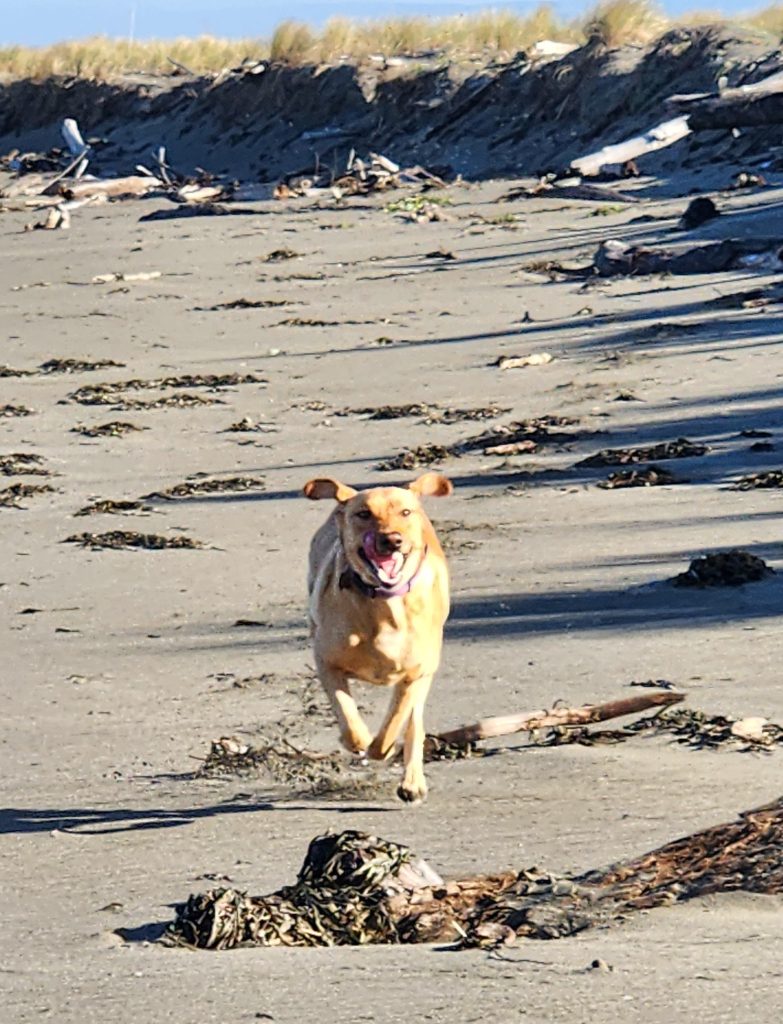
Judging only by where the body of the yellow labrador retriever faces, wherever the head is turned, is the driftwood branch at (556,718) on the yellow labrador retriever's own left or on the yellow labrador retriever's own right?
on the yellow labrador retriever's own left

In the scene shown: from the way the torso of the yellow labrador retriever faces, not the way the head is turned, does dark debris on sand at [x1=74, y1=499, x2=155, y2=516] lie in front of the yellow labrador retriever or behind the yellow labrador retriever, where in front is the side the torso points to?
behind

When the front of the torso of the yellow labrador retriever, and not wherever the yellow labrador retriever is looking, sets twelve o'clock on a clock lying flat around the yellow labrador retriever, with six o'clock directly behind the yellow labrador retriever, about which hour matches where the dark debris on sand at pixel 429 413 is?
The dark debris on sand is roughly at 6 o'clock from the yellow labrador retriever.

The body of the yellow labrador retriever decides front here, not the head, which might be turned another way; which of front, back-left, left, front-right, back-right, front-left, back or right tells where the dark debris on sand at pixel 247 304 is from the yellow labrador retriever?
back

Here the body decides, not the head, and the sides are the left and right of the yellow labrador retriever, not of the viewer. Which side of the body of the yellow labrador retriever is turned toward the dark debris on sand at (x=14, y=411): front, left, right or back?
back

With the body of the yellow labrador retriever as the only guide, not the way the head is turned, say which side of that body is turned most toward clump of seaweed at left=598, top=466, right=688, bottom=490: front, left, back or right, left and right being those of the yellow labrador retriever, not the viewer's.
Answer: back

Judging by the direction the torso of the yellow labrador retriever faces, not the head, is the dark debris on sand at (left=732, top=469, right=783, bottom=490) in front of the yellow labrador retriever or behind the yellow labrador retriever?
behind

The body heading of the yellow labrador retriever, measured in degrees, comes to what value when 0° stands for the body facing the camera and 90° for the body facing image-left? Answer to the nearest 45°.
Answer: approximately 0°

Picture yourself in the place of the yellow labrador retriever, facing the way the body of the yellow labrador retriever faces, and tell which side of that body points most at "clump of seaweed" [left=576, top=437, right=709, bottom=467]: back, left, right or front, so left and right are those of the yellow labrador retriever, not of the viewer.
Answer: back

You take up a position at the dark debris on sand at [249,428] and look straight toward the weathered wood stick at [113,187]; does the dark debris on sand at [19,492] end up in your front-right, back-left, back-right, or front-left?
back-left

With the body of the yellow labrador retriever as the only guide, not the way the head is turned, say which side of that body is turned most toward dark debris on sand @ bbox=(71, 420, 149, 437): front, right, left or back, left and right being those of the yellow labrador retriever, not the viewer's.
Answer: back

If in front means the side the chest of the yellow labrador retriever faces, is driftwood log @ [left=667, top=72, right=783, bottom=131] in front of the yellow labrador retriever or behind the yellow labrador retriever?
behind

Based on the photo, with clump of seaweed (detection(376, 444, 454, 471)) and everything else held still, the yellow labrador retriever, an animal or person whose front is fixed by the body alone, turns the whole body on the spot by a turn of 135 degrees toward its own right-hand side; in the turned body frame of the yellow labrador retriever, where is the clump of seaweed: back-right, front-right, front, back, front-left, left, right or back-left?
front-right

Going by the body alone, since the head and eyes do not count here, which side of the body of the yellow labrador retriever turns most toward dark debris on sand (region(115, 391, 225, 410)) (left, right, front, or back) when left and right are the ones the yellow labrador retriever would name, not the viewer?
back

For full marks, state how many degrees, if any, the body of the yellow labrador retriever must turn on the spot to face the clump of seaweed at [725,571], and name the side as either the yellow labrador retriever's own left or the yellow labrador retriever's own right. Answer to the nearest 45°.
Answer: approximately 135° to the yellow labrador retriever's own left

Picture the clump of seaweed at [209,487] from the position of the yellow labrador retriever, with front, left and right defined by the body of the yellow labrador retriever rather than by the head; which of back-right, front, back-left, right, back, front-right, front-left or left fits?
back

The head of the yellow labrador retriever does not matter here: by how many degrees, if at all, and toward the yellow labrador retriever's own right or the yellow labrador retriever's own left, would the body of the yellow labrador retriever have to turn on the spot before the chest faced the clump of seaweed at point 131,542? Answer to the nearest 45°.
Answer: approximately 180°

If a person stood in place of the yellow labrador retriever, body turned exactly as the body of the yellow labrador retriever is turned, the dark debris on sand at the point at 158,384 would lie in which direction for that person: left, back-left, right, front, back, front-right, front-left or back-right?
back

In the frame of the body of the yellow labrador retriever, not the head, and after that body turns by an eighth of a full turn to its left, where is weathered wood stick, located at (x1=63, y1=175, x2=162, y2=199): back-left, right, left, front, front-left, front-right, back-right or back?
back-left

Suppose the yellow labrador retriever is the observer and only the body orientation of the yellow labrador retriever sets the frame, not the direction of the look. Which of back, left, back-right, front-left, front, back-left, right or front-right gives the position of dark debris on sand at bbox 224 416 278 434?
back
